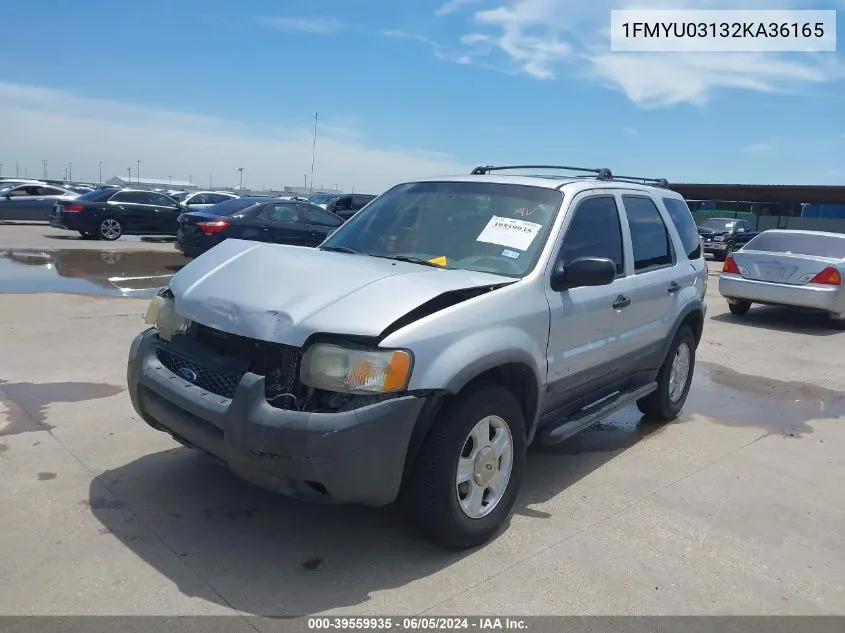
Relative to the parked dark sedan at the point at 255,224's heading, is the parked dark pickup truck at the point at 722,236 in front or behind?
in front

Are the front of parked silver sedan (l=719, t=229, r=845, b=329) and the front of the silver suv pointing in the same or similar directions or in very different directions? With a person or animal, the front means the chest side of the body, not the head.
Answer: very different directions

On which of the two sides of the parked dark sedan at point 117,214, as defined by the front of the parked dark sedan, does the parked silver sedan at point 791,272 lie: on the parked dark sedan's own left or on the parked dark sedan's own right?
on the parked dark sedan's own right

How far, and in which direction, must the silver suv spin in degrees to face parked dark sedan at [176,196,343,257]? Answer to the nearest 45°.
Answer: approximately 135° to its right

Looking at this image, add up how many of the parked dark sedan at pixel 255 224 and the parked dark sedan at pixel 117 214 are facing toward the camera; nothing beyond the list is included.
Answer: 0

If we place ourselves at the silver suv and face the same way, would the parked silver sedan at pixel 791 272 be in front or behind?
behind

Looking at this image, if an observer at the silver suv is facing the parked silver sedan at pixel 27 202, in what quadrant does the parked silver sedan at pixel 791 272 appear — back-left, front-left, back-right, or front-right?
front-right

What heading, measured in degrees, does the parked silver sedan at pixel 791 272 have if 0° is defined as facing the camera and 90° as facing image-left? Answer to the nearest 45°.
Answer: approximately 225°

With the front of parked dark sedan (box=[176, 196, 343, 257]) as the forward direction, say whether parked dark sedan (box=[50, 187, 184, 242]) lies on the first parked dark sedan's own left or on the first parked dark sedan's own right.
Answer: on the first parked dark sedan's own left

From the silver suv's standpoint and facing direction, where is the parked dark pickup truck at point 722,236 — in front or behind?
behind

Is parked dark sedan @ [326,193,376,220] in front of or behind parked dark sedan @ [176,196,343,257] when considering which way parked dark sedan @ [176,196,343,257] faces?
in front

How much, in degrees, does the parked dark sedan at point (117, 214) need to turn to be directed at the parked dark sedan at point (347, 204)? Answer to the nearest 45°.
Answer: approximately 45° to its right

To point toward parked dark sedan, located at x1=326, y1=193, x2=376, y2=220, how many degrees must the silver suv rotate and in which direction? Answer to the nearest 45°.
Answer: approximately 135° to its right

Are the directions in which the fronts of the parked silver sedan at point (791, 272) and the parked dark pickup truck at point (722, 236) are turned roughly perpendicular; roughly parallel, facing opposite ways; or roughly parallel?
roughly parallel, facing opposite ways
